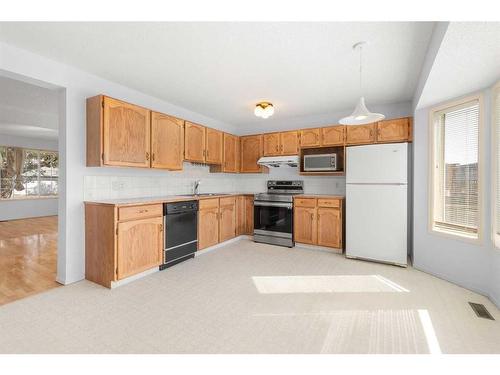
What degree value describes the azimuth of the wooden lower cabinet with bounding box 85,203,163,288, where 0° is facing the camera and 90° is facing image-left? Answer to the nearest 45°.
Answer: approximately 315°

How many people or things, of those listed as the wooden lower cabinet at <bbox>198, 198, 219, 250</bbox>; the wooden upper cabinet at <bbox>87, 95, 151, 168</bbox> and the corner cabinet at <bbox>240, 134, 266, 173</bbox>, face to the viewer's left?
0

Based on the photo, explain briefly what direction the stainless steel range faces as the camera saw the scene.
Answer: facing the viewer and to the left of the viewer

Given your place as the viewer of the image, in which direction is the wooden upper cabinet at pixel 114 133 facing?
facing the viewer and to the right of the viewer

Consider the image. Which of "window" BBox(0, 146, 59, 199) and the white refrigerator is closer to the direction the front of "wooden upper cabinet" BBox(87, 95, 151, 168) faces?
the white refrigerator

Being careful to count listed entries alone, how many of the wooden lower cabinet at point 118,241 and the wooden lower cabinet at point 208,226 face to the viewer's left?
0

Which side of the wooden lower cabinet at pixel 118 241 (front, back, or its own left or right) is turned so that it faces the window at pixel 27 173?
back

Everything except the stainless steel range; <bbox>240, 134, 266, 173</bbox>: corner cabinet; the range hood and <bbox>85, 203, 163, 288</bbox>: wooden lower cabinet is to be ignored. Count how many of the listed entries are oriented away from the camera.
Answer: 0

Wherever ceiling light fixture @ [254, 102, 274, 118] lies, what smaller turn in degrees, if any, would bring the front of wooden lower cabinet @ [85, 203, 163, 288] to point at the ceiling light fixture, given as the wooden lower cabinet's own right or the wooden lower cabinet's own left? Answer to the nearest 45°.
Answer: approximately 45° to the wooden lower cabinet's own left

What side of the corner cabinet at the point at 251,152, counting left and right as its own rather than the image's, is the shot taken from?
front

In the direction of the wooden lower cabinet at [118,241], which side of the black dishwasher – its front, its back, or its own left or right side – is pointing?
right

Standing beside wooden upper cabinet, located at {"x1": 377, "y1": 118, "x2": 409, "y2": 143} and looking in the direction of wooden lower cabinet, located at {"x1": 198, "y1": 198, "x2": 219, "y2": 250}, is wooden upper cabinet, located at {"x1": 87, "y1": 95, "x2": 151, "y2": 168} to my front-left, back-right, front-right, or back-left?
front-left

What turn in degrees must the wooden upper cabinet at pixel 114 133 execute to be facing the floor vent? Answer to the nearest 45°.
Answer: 0° — it already faces it

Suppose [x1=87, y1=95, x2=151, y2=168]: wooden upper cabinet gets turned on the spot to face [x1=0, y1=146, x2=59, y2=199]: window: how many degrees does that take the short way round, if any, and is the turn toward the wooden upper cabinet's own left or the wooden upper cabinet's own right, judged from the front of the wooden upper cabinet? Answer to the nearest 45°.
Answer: approximately 135° to the wooden upper cabinet's own left

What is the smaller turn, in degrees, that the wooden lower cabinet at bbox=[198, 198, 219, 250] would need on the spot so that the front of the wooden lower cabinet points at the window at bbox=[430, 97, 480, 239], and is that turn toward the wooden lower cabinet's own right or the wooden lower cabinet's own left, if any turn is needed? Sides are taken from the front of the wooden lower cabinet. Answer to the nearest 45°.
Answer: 0° — it already faces it

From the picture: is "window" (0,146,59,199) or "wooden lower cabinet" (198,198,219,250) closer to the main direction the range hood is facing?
the wooden lower cabinet
